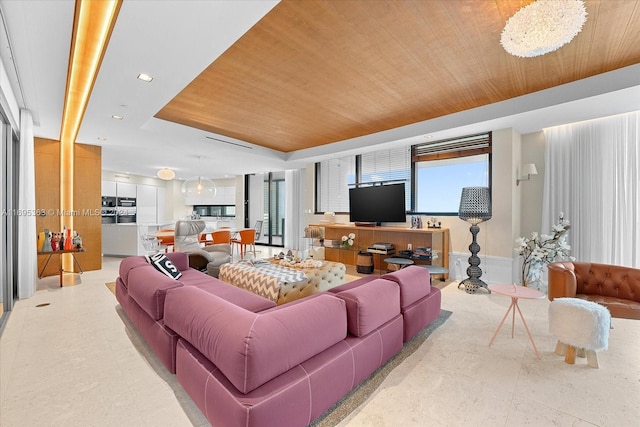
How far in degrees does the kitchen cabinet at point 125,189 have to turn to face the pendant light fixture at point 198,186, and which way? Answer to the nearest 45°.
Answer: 0° — it already faces it

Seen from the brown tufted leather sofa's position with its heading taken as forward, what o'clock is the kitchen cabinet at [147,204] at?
The kitchen cabinet is roughly at 3 o'clock from the brown tufted leather sofa.

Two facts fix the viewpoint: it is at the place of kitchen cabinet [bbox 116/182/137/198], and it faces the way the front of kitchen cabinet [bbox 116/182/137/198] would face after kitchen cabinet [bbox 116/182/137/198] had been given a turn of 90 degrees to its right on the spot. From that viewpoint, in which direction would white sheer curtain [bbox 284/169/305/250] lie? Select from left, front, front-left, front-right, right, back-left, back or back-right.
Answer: back-left

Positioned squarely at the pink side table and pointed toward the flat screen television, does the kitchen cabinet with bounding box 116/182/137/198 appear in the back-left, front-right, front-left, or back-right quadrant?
front-left

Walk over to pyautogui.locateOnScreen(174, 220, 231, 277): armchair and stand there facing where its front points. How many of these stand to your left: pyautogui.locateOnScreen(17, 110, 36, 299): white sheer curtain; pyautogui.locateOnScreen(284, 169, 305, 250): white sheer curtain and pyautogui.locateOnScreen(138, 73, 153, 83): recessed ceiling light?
1

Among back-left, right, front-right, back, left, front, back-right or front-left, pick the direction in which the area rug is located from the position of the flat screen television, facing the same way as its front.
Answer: front-left

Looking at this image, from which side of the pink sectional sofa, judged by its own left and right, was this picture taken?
back

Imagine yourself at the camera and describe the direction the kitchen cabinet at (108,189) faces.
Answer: facing the viewer

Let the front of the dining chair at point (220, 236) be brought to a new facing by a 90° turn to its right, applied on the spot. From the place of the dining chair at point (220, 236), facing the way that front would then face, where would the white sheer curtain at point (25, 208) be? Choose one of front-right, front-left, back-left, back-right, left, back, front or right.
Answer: back

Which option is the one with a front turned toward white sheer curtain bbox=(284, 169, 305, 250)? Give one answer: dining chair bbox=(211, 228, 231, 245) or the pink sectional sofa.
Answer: the pink sectional sofa

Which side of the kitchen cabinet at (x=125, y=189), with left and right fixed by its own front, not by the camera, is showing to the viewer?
front

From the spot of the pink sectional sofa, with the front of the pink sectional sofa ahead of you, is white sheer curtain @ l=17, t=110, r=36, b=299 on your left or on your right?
on your left

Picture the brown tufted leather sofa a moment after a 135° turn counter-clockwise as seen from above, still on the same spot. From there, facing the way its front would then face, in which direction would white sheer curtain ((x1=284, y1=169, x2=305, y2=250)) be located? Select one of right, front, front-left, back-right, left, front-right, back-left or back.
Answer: back

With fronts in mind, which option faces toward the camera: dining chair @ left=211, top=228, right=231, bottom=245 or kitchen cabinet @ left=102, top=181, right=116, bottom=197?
the kitchen cabinet

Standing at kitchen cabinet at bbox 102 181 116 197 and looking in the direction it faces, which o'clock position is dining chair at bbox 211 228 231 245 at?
The dining chair is roughly at 11 o'clock from the kitchen cabinet.

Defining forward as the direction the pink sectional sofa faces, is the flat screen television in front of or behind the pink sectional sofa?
in front

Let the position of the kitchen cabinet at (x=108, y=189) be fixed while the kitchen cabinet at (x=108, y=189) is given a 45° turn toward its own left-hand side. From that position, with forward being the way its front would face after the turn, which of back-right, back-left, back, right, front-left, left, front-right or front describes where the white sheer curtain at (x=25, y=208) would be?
front-right

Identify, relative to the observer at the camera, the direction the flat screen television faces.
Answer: facing the viewer and to the left of the viewer

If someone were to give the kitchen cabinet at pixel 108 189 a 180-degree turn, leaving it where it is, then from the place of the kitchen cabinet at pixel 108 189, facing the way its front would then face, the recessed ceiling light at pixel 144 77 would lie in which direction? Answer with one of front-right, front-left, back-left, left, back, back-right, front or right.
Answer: back
